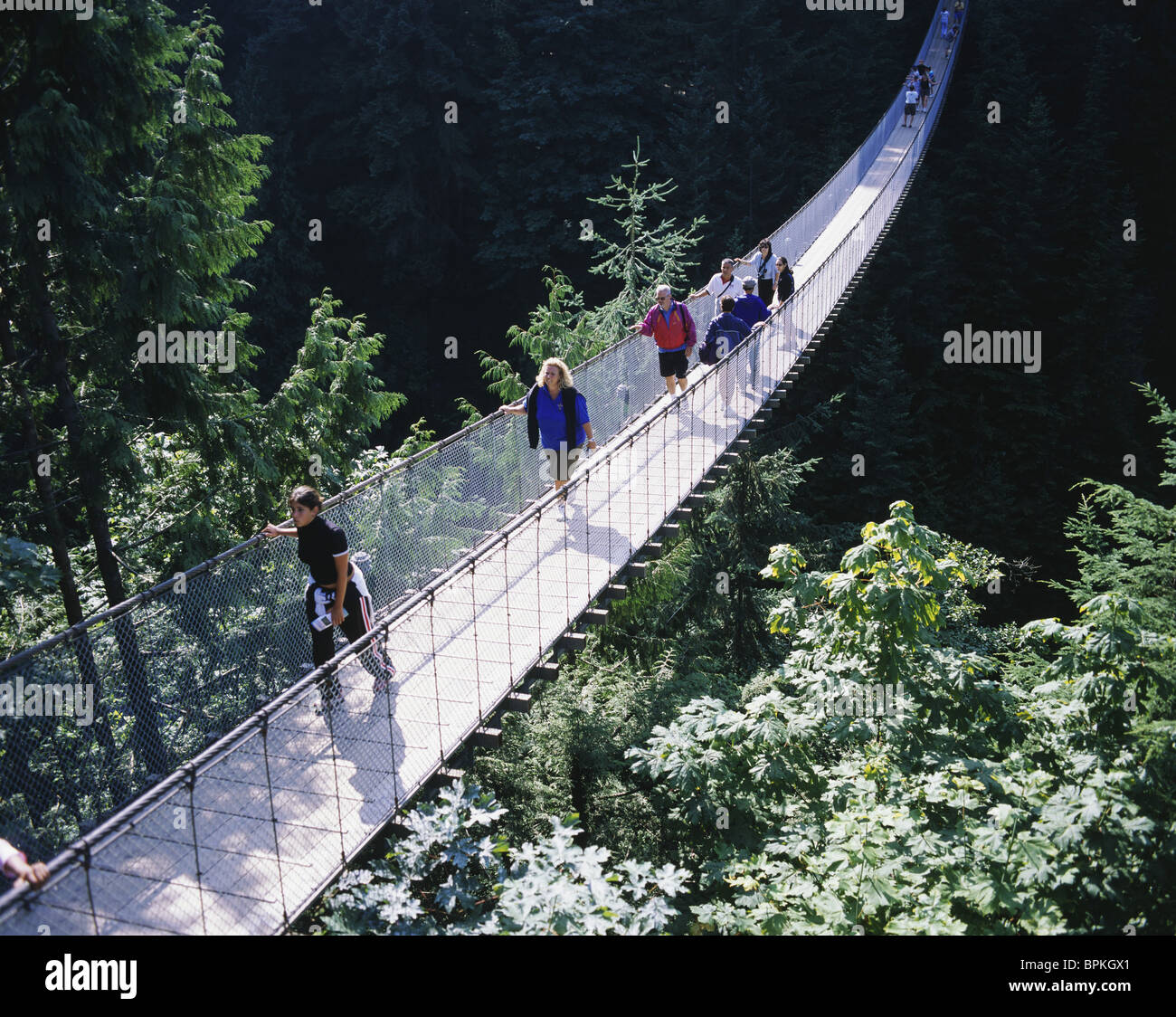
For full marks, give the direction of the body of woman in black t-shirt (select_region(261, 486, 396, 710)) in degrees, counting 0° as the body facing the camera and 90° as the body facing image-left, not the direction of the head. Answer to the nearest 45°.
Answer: approximately 45°

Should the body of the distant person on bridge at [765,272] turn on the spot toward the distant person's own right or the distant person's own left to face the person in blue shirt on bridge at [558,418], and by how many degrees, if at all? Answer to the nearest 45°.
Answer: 0° — they already face them

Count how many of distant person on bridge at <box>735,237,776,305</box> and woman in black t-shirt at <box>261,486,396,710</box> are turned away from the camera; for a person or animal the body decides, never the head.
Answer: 0

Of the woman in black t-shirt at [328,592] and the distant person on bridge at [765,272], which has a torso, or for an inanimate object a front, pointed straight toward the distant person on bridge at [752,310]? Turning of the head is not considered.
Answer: the distant person on bridge at [765,272]

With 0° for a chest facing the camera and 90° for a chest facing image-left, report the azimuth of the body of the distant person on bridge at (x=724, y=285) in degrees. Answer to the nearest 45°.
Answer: approximately 45°

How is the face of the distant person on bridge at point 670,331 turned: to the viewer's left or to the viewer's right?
to the viewer's left
